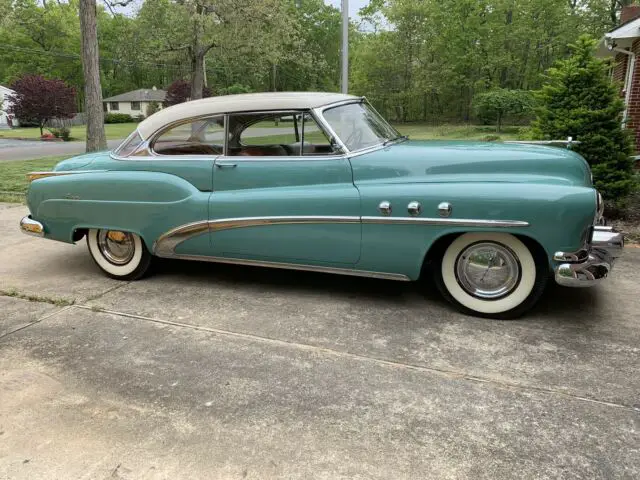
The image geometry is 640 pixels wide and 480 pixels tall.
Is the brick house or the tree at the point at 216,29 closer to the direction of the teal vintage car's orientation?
the brick house

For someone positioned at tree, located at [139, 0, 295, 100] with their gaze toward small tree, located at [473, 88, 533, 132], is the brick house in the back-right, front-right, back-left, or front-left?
front-right

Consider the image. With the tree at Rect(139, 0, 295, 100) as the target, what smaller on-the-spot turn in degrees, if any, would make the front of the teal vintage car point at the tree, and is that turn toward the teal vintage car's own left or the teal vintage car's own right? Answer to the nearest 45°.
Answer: approximately 90° to the teal vintage car's own left

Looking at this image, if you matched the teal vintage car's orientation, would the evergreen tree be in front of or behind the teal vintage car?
in front

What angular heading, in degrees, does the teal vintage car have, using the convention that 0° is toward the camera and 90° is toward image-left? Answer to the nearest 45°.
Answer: approximately 270°

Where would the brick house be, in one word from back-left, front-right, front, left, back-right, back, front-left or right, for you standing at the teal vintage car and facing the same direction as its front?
front-left

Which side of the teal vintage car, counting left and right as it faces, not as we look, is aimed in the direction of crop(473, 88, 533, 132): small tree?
left

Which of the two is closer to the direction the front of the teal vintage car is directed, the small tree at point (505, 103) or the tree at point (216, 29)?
the small tree

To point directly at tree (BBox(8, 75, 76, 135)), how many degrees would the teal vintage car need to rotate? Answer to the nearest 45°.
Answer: approximately 135° to its left
